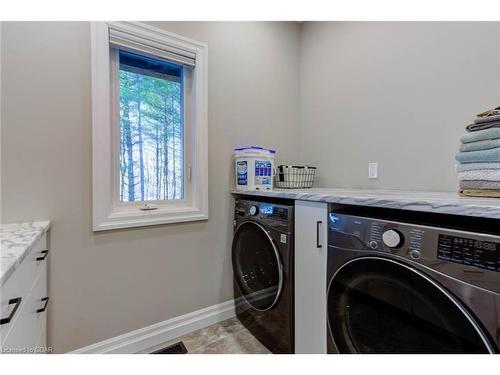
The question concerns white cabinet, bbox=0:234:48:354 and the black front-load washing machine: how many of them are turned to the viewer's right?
1

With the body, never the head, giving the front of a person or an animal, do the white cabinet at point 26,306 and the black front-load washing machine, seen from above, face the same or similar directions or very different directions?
very different directions

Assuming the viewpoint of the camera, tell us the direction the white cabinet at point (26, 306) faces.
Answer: facing to the right of the viewer

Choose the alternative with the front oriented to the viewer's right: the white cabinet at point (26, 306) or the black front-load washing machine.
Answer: the white cabinet

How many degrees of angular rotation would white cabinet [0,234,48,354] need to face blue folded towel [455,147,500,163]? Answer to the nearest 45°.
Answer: approximately 45° to its right

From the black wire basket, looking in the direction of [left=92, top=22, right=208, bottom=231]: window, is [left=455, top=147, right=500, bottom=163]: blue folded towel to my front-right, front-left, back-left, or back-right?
back-left

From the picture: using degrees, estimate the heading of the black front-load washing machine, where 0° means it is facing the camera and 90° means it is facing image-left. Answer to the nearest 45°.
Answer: approximately 45°
